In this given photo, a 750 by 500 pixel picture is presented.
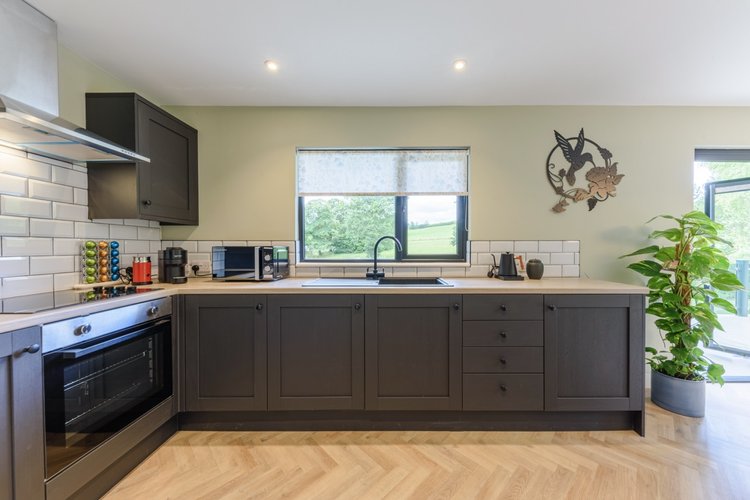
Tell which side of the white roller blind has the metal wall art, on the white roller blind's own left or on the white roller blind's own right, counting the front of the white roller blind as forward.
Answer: on the white roller blind's own left

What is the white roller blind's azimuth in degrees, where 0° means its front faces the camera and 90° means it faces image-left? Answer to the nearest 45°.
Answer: approximately 0°

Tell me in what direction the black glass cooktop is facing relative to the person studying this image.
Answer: facing the viewer and to the right of the viewer

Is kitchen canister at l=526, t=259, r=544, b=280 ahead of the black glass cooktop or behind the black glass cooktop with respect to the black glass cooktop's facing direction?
ahead

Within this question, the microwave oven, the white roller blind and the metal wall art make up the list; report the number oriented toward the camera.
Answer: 3

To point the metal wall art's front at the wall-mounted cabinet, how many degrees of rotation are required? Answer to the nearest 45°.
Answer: approximately 45° to its right

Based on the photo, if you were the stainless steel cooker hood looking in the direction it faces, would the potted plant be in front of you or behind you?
in front

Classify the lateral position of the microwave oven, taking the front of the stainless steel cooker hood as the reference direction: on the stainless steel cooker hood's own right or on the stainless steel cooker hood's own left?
on the stainless steel cooker hood's own left

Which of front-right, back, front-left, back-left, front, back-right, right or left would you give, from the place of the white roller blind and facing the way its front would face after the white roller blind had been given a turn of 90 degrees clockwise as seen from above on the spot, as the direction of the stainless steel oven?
front-left

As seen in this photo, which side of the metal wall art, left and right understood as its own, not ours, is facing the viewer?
front

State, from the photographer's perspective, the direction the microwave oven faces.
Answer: facing the viewer

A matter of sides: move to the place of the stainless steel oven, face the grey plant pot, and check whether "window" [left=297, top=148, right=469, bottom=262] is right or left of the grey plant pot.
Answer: left
